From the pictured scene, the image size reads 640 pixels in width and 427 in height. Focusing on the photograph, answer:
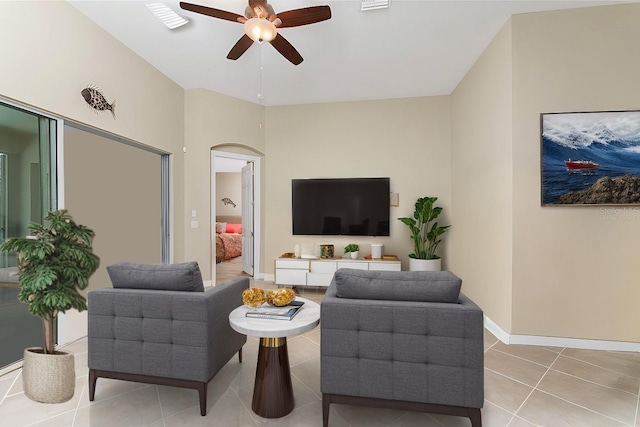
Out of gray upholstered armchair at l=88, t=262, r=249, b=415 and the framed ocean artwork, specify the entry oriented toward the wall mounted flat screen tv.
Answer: the gray upholstered armchair

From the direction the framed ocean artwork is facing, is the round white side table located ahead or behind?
ahead

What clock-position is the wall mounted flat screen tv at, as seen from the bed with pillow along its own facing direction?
The wall mounted flat screen tv is roughly at 11 o'clock from the bed with pillow.

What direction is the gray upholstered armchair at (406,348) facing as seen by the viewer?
away from the camera

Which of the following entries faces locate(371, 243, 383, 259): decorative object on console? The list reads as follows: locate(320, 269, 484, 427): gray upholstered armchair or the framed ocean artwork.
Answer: the gray upholstered armchair

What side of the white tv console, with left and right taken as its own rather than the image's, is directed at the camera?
front

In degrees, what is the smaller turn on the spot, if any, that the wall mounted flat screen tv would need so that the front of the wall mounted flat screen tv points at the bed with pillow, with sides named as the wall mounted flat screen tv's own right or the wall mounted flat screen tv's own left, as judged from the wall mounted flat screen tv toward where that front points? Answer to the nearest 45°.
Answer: approximately 135° to the wall mounted flat screen tv's own right

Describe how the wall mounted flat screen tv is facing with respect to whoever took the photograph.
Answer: facing the viewer

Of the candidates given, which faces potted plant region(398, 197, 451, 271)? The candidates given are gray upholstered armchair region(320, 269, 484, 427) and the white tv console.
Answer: the gray upholstered armchair

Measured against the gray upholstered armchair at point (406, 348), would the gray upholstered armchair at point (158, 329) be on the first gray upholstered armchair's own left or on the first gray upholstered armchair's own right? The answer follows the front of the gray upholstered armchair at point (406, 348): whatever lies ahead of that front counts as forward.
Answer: on the first gray upholstered armchair's own left

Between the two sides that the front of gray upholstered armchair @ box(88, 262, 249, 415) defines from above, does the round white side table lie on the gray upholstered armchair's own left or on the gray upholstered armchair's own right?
on the gray upholstered armchair's own right

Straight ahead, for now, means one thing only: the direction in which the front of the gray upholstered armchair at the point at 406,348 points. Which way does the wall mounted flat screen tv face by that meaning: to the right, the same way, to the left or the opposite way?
the opposite way

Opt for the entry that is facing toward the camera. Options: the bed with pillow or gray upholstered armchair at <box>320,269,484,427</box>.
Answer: the bed with pillow

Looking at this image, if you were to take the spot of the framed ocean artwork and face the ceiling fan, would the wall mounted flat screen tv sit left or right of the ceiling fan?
right

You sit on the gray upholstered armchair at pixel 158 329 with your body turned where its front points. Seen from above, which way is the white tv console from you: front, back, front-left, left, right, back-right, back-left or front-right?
front
